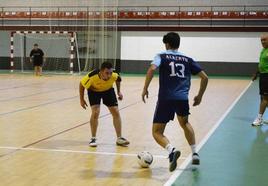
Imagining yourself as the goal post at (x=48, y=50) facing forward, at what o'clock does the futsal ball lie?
The futsal ball is roughly at 12 o'clock from the goal post.

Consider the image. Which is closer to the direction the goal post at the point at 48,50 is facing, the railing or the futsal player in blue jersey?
the futsal player in blue jersey

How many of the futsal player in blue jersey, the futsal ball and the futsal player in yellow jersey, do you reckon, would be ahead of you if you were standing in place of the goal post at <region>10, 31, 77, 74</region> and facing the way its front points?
3

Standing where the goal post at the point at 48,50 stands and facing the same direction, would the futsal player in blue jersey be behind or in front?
in front

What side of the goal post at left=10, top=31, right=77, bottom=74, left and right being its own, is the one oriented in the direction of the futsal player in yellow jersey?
front

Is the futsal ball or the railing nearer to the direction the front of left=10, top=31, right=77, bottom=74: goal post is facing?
the futsal ball

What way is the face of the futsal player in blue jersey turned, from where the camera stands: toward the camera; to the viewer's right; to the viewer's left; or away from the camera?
away from the camera

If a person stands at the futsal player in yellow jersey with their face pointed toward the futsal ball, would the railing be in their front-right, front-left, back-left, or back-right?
back-left

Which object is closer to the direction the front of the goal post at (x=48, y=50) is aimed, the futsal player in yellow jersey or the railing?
the futsal player in yellow jersey

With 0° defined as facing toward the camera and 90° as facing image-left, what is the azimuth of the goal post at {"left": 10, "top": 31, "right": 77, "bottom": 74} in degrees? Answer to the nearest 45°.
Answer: approximately 0°
